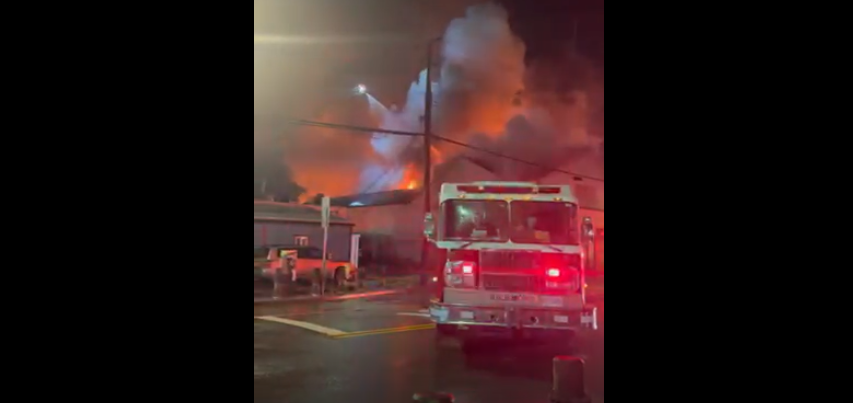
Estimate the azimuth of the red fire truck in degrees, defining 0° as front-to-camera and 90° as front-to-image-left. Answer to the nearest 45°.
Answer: approximately 0°

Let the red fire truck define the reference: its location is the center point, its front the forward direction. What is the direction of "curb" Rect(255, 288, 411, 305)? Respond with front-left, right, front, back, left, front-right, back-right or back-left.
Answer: right
